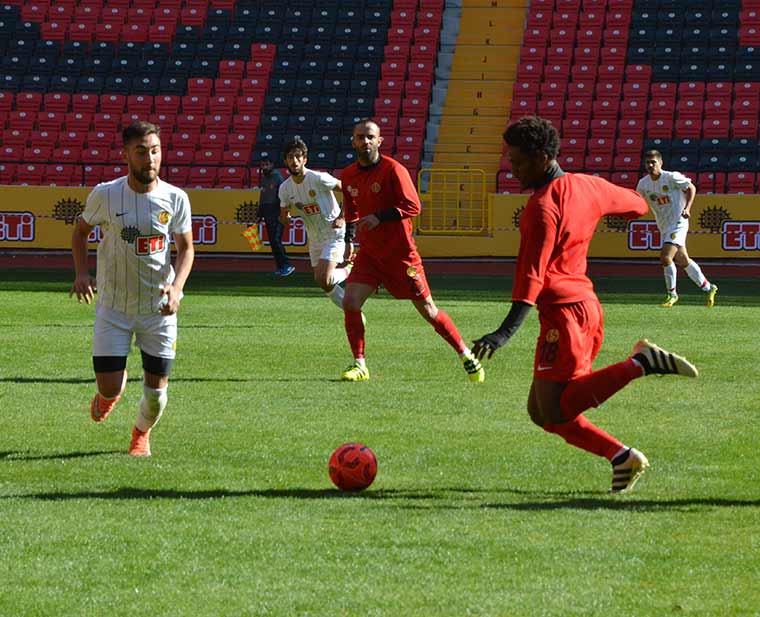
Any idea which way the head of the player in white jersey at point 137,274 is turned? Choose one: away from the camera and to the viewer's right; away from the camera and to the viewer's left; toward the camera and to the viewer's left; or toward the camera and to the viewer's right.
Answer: toward the camera and to the viewer's right

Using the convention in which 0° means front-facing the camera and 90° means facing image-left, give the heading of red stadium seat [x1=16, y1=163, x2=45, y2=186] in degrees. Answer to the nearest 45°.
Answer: approximately 0°

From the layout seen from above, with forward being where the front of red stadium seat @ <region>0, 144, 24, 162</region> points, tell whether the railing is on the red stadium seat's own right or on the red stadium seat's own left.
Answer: on the red stadium seat's own left

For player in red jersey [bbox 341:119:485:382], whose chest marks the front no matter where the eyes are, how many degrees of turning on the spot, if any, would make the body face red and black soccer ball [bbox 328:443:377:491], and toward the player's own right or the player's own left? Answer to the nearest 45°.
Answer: approximately 45° to the player's own left

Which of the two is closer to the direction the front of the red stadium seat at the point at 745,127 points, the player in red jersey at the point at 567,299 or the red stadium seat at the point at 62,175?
the player in red jersey

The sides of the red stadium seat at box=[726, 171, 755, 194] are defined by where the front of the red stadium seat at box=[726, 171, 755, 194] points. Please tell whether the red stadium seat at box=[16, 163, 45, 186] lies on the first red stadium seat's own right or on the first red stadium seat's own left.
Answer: on the first red stadium seat's own right

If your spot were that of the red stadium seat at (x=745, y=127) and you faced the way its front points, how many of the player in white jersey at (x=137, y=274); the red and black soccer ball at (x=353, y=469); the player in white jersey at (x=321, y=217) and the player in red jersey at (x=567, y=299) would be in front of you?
4

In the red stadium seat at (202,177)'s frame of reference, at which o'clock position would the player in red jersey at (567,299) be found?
The player in red jersey is roughly at 12 o'clock from the red stadium seat.

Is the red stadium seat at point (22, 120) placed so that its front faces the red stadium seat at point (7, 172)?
yes

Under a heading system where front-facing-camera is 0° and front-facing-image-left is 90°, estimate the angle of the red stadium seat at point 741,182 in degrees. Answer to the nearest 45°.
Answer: approximately 0°

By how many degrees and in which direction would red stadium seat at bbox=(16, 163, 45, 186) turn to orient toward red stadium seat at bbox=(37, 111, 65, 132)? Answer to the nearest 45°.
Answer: approximately 180°
